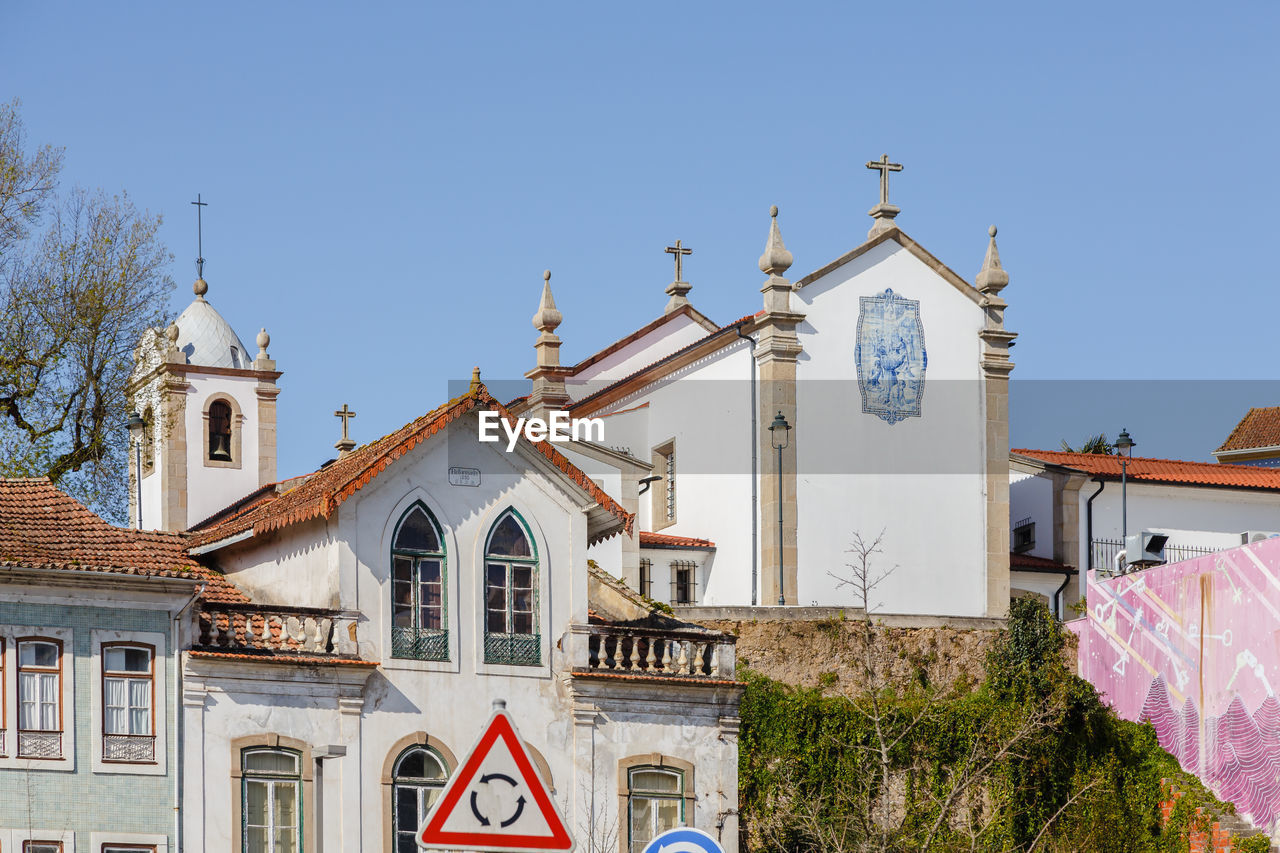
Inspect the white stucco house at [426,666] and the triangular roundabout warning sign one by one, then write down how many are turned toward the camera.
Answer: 2

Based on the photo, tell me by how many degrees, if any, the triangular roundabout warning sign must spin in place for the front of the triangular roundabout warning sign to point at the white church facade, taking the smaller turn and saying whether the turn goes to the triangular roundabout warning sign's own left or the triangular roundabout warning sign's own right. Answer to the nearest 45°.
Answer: approximately 180°

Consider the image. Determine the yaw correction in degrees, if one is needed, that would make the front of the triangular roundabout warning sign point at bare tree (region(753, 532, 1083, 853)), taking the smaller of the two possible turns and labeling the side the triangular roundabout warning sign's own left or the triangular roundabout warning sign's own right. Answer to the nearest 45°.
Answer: approximately 180°

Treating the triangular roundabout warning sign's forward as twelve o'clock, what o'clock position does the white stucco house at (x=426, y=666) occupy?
The white stucco house is roughly at 6 o'clock from the triangular roundabout warning sign.

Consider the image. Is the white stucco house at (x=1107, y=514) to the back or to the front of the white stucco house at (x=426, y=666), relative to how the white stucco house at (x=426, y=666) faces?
to the back

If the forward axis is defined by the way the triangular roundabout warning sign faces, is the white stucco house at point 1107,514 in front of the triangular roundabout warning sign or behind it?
behind

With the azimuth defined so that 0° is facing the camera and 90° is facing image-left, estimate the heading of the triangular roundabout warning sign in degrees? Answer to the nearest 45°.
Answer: approximately 0°

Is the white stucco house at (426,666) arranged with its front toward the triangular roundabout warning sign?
yes

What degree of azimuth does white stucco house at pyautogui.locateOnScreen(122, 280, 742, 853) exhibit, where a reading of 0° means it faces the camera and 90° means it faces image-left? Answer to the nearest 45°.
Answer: approximately 0°

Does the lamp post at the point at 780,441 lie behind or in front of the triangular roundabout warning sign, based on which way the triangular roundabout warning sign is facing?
behind
